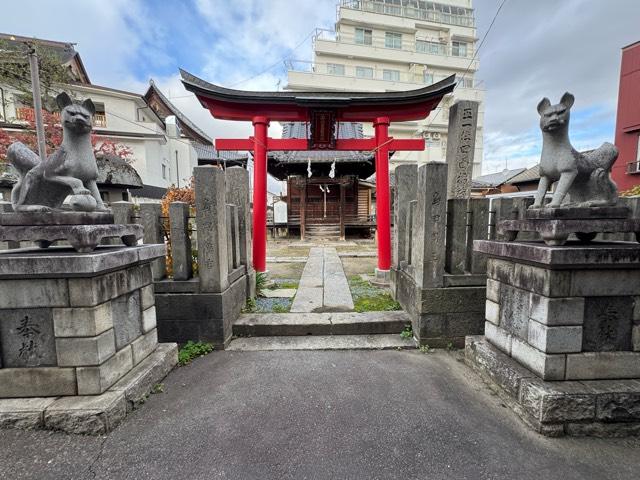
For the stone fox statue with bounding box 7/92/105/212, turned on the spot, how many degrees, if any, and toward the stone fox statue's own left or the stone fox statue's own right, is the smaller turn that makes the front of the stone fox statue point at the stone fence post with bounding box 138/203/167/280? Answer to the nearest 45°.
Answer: approximately 90° to the stone fox statue's own left

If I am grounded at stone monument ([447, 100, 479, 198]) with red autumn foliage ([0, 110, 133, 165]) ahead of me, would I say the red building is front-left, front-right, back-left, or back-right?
back-right

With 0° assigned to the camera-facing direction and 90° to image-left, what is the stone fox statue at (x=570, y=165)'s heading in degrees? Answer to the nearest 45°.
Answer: approximately 45°

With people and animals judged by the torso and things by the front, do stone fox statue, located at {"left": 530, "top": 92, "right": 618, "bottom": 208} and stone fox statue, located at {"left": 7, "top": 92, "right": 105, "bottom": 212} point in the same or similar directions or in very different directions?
very different directions

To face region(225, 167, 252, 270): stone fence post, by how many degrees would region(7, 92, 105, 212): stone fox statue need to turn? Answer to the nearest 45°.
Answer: approximately 90° to its left

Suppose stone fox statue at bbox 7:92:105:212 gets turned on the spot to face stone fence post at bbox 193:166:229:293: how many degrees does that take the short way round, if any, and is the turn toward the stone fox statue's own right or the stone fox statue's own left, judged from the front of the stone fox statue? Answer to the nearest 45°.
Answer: approximately 45° to the stone fox statue's own left

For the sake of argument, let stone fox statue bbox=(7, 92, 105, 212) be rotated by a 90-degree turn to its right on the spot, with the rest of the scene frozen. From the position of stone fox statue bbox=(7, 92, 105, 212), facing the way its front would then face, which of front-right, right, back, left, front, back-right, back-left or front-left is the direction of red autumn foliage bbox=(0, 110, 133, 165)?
back-right

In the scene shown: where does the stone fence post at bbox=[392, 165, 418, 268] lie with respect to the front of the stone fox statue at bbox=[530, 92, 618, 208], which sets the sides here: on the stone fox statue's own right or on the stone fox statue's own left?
on the stone fox statue's own right

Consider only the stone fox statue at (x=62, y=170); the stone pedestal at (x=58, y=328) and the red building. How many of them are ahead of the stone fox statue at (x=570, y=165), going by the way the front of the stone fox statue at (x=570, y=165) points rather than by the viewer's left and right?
2

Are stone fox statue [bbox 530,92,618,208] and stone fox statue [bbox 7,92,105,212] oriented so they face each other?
yes

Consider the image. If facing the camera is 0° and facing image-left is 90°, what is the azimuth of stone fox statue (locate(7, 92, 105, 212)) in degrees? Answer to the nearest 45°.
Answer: approximately 315°
